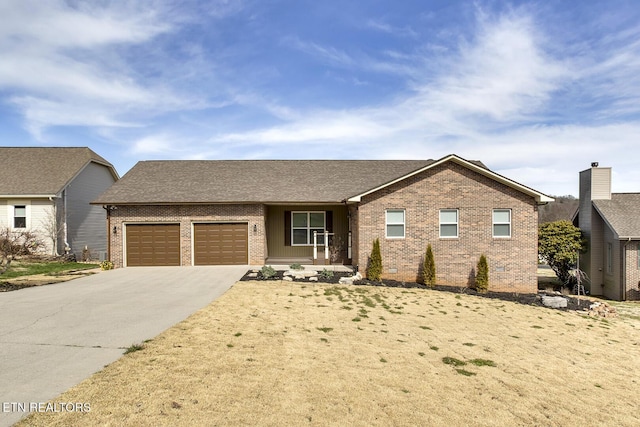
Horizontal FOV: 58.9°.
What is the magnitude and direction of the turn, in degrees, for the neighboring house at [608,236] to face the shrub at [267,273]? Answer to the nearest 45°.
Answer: approximately 45° to its right

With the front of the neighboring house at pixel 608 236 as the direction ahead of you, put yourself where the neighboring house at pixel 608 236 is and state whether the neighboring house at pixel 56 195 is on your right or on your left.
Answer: on your right

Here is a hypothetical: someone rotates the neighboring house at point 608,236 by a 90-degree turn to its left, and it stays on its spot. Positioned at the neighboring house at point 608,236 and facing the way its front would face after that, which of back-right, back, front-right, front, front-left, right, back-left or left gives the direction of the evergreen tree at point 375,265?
back-right

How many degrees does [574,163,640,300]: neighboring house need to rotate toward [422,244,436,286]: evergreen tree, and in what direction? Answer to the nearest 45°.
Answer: approximately 45° to its right

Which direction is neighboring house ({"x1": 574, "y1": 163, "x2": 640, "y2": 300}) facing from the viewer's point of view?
toward the camera

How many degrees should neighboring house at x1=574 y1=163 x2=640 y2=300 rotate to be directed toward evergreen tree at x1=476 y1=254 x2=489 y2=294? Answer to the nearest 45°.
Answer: approximately 45° to its right

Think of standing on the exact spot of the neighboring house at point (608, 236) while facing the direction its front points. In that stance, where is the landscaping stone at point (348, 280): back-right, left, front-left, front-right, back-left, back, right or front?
front-right
